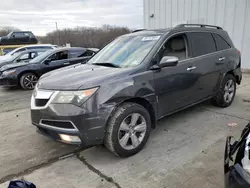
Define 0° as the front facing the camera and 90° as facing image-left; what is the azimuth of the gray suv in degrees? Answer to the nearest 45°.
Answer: approximately 45°

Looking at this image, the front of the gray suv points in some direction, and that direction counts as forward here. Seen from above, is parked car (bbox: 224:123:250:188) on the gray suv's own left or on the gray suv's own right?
on the gray suv's own left

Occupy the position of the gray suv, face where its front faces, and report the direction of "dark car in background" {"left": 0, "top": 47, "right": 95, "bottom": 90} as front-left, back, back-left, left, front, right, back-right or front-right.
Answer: right

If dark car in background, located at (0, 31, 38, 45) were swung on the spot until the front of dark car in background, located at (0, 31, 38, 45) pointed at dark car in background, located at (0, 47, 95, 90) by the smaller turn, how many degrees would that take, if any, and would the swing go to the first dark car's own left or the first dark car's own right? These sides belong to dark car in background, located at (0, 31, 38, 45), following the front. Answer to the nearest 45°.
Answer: approximately 90° to the first dark car's own left

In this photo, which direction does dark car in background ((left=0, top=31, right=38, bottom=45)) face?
to the viewer's left

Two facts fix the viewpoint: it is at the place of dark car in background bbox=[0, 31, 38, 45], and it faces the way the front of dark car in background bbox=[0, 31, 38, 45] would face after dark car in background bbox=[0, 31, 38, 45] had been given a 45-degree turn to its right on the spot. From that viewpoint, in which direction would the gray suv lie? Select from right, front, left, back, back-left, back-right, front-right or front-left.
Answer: back-left
